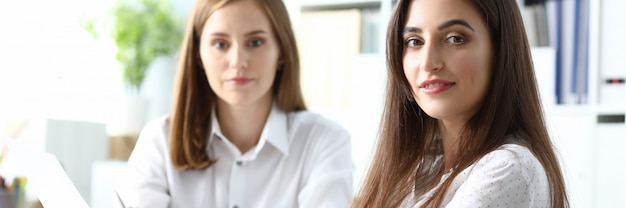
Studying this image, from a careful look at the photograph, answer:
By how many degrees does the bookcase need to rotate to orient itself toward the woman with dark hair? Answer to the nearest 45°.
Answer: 0° — it already faces them

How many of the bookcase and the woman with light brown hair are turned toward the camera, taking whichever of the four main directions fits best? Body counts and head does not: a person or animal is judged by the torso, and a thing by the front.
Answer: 2

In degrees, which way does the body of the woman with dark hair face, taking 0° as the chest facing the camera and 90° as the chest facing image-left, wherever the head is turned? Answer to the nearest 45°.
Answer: approximately 45°

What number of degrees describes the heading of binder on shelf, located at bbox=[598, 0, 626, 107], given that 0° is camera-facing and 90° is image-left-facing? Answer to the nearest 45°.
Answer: approximately 0°

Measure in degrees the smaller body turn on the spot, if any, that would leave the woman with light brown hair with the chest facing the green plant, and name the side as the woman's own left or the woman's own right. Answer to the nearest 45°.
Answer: approximately 180°

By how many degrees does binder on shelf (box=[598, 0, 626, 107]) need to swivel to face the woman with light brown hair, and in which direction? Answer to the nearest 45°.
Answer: approximately 45° to its right

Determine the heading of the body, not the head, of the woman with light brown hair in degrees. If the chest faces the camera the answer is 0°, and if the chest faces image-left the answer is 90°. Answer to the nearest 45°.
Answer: approximately 0°

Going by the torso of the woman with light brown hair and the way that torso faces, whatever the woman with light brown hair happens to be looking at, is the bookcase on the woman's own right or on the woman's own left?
on the woman's own left

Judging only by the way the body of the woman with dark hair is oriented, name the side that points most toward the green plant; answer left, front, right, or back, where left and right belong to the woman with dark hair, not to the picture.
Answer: right
